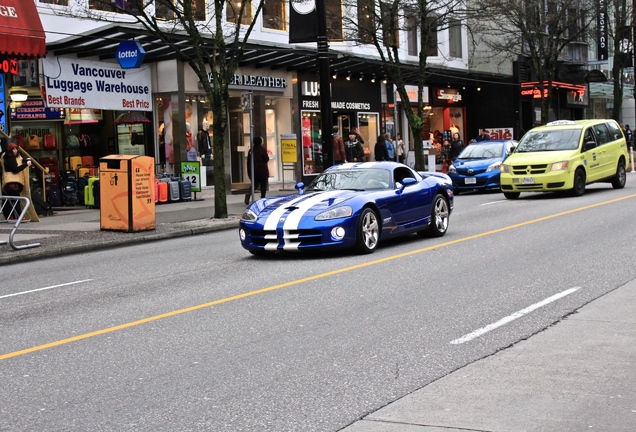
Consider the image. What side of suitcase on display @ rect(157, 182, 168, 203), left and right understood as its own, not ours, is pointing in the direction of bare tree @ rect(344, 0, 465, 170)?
left

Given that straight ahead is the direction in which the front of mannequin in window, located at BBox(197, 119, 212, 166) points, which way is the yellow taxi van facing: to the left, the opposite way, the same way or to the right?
to the right

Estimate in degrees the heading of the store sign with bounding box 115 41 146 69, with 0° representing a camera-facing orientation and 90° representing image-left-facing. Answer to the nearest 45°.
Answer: approximately 45°

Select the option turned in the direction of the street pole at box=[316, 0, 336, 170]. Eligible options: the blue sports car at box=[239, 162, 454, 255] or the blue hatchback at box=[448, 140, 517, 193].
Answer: the blue hatchback at box=[448, 140, 517, 193]

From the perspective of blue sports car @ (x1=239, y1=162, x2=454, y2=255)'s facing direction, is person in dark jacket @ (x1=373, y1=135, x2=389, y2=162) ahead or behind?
behind

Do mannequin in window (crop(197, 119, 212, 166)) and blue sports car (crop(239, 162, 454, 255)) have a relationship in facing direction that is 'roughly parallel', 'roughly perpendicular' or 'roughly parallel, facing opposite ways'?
roughly perpendicular

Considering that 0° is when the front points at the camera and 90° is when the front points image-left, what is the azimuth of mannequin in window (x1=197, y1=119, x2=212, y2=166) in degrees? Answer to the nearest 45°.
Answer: approximately 315°

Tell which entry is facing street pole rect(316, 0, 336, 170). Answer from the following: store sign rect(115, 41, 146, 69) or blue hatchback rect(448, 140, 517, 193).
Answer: the blue hatchback

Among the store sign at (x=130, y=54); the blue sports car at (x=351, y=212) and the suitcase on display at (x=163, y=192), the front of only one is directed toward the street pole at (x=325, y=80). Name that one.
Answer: the suitcase on display

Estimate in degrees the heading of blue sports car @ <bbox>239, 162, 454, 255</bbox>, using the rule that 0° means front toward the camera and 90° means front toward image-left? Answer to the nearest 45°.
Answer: approximately 45°

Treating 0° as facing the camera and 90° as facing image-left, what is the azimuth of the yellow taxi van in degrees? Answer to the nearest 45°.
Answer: approximately 45°

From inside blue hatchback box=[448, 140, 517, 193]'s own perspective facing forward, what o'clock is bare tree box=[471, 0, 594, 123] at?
The bare tree is roughly at 5 o'clock from the blue hatchback.
